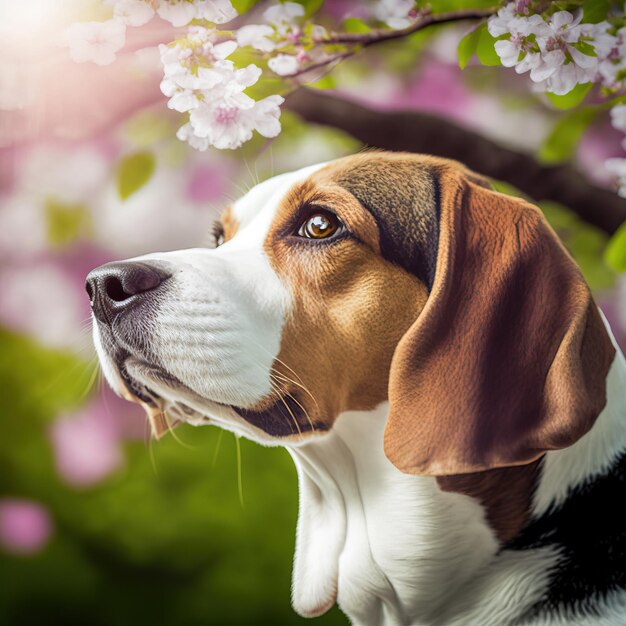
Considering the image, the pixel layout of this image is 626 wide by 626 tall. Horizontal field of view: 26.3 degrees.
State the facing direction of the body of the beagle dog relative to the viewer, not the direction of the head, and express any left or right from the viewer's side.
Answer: facing to the left of the viewer

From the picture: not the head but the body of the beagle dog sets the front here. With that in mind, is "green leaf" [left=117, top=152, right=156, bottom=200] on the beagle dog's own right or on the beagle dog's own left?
on the beagle dog's own right
